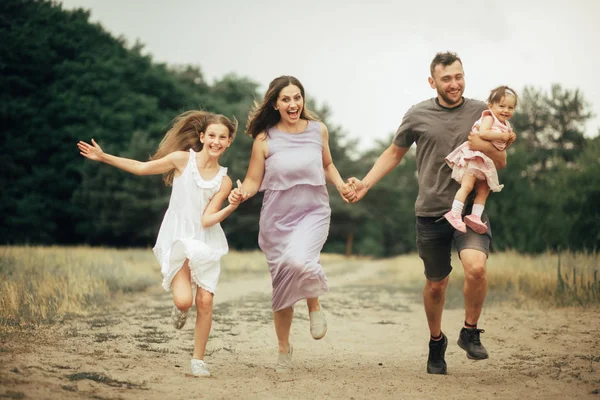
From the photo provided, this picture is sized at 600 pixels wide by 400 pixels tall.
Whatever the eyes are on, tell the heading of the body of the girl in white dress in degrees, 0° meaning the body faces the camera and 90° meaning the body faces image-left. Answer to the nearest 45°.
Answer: approximately 0°

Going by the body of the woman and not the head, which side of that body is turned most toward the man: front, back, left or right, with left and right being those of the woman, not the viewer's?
left

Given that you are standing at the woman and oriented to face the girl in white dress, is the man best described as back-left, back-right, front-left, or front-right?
back-left

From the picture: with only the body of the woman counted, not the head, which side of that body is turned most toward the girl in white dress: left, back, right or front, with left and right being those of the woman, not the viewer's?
right

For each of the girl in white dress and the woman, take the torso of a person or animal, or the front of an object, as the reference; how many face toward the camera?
2

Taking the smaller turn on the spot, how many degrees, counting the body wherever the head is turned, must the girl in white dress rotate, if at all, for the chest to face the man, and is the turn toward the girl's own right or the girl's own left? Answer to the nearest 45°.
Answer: approximately 90° to the girl's own left

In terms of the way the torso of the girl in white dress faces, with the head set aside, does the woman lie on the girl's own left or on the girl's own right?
on the girl's own left
